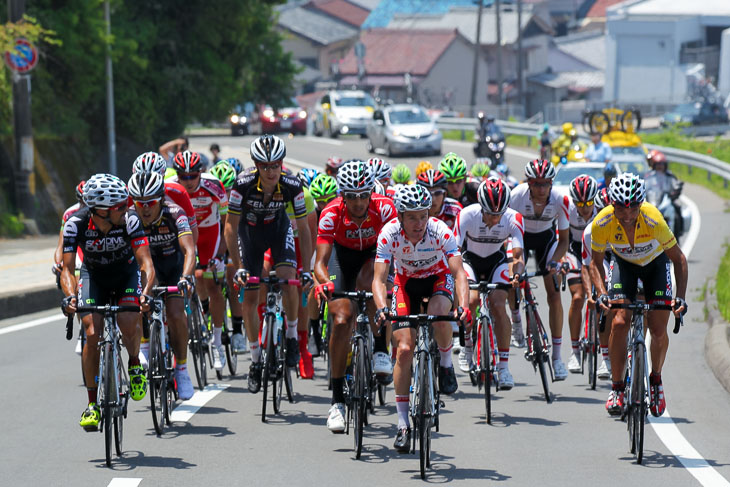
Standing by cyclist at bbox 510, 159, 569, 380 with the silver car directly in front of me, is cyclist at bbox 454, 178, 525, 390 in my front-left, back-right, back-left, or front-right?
back-left

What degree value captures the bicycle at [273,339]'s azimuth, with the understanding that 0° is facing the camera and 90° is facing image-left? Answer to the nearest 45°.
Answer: approximately 0°

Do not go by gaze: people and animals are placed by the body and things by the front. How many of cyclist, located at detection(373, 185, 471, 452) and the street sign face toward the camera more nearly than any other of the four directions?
2

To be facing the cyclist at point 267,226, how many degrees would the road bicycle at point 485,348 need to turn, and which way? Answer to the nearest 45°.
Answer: approximately 90° to its right

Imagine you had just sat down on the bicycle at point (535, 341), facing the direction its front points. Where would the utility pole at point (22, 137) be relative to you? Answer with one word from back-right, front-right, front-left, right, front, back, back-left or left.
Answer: back-right

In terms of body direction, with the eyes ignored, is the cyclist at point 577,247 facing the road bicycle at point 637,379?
yes

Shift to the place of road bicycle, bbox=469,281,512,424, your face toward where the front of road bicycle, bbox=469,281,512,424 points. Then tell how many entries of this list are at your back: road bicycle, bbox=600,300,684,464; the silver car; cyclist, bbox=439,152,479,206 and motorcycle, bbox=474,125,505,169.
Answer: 3
